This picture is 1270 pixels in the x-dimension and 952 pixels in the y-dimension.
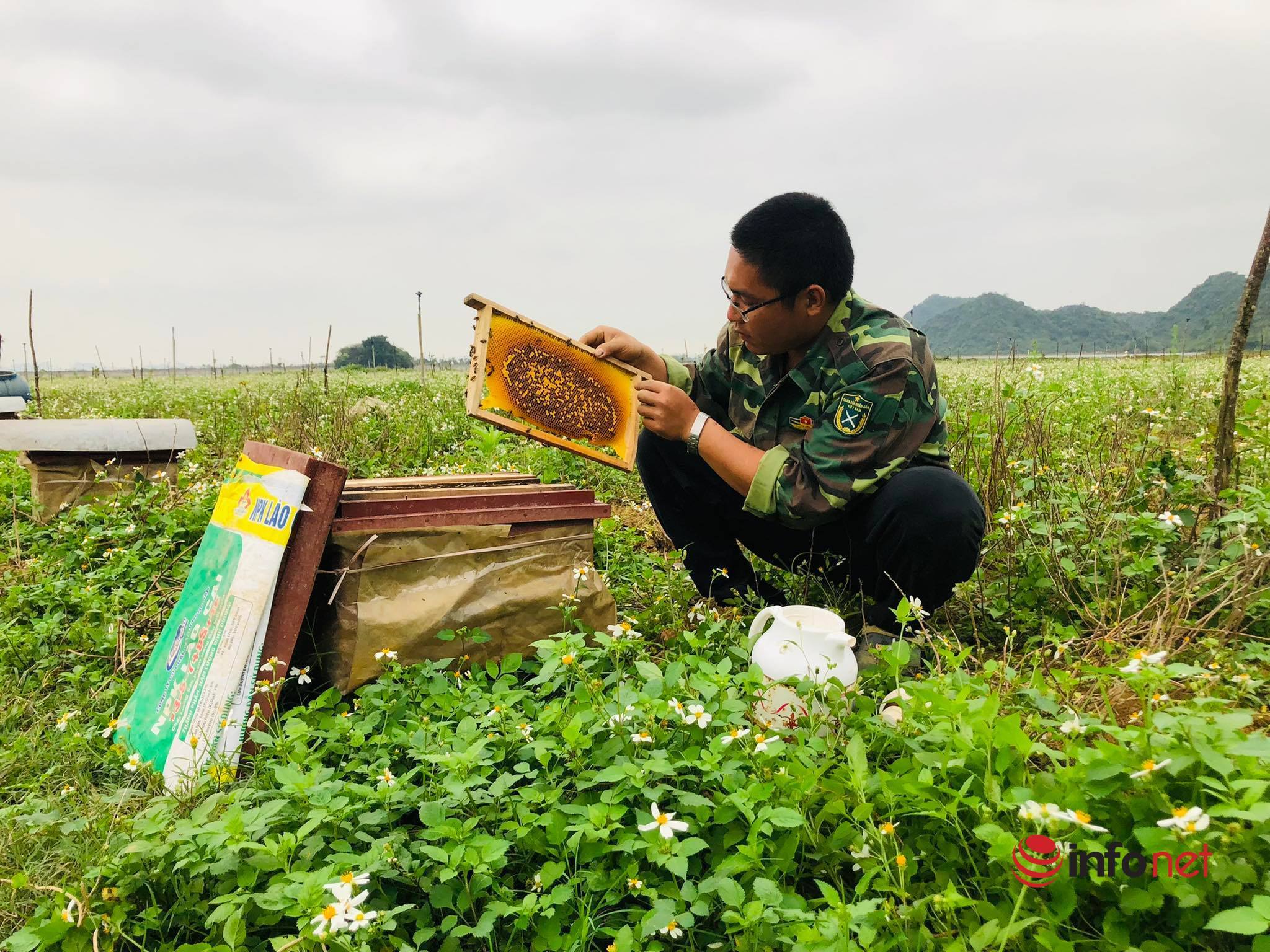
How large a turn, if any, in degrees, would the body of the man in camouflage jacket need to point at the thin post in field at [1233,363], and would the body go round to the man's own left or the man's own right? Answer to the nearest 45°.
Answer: approximately 135° to the man's own left

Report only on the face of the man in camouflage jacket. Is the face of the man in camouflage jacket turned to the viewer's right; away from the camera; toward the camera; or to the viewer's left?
to the viewer's left

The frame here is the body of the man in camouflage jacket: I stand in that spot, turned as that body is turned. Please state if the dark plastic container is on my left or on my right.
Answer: on my right

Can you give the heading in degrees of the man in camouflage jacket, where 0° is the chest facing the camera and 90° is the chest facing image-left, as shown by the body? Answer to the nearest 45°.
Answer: approximately 45°

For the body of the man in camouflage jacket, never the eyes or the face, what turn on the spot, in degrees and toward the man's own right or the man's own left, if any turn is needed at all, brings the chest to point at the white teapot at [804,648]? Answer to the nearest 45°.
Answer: approximately 45° to the man's own left

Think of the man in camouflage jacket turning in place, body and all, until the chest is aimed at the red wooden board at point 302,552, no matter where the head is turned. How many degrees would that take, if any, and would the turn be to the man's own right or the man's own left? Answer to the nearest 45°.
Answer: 0° — they already face it

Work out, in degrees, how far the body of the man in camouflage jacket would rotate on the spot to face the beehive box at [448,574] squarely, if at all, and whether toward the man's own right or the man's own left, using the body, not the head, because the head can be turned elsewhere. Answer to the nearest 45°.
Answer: approximately 45° to the man's own right
